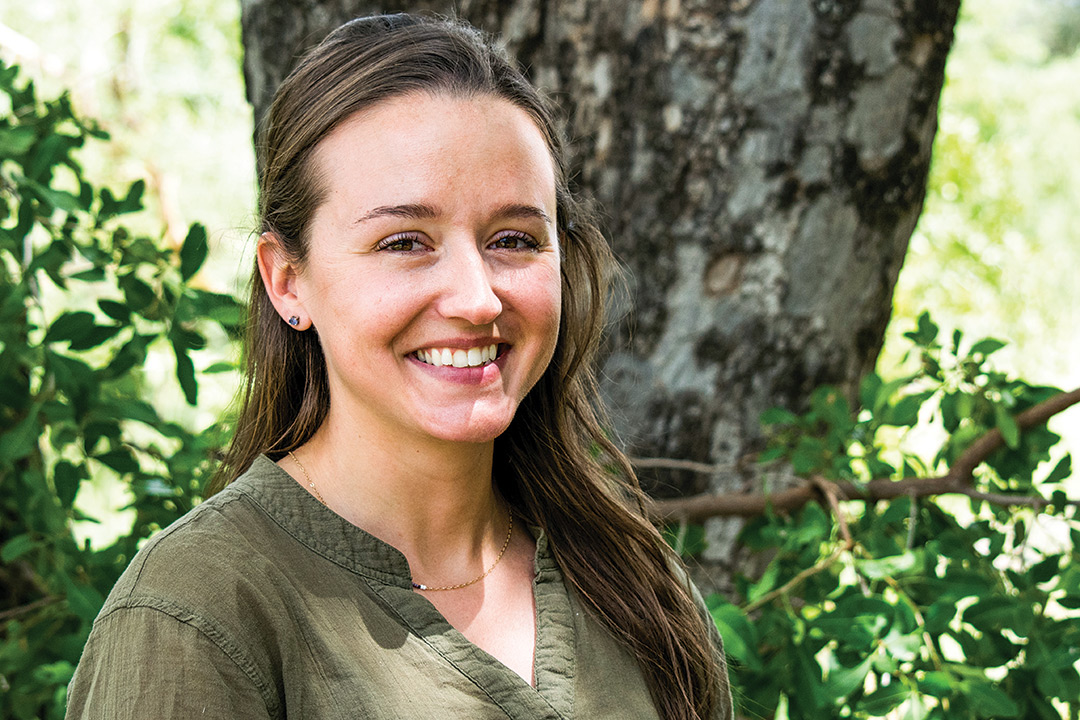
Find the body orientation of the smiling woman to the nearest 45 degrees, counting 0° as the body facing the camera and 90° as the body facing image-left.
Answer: approximately 315°

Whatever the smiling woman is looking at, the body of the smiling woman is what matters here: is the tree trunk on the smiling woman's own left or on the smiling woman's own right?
on the smiling woman's own left
